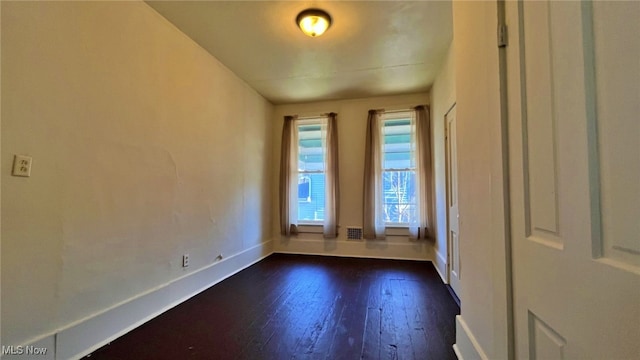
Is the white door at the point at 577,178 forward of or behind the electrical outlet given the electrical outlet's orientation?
forward

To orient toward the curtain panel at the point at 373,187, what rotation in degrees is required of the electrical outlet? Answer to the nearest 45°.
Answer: approximately 45° to its left

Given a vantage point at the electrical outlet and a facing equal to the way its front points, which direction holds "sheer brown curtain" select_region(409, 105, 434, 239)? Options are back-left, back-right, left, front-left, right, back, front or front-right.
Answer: front-left

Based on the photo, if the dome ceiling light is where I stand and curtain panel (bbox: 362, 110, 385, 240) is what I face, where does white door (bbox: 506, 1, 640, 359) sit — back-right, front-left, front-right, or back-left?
back-right

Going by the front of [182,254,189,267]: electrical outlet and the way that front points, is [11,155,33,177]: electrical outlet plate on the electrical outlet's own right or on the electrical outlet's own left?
on the electrical outlet's own right

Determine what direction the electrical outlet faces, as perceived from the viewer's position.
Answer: facing the viewer and to the right of the viewer

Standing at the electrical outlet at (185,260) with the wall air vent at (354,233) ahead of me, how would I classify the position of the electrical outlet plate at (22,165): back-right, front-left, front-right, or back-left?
back-right

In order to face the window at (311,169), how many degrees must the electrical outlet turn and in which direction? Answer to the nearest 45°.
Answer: approximately 90° to its left

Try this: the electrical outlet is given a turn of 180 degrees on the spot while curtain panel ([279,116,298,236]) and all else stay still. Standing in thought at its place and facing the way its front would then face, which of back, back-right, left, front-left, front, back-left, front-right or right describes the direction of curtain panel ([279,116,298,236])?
right

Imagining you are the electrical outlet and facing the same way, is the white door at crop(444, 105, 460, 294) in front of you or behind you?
in front

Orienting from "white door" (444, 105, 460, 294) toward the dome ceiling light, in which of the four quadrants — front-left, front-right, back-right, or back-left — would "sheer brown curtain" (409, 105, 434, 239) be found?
back-right
